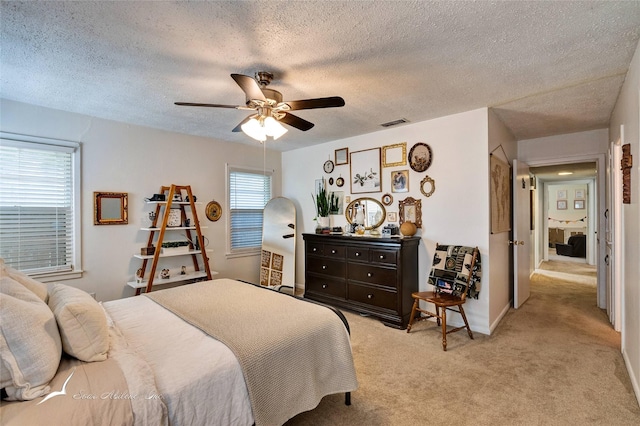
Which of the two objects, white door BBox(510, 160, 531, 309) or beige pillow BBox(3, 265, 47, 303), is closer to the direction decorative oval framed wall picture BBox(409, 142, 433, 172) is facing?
the beige pillow

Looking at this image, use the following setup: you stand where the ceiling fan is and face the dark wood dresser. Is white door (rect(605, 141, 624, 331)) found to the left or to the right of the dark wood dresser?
right

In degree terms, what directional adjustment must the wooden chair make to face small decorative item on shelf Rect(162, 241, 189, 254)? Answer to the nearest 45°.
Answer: approximately 45° to its right

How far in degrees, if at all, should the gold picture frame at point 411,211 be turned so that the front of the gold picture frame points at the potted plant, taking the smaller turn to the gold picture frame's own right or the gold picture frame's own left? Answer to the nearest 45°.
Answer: approximately 45° to the gold picture frame's own right

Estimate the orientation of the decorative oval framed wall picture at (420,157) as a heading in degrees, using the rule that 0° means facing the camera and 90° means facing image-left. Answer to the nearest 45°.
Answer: approximately 45°

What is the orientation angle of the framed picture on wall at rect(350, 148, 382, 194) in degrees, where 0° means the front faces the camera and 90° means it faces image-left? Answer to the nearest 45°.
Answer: approximately 45°

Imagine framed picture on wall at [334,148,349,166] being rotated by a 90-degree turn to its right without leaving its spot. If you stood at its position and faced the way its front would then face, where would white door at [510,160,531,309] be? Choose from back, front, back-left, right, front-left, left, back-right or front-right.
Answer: back-right

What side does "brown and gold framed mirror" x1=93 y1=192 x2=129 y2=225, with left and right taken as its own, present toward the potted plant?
left

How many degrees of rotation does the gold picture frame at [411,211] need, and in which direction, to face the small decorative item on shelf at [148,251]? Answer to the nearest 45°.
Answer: approximately 45° to its right
